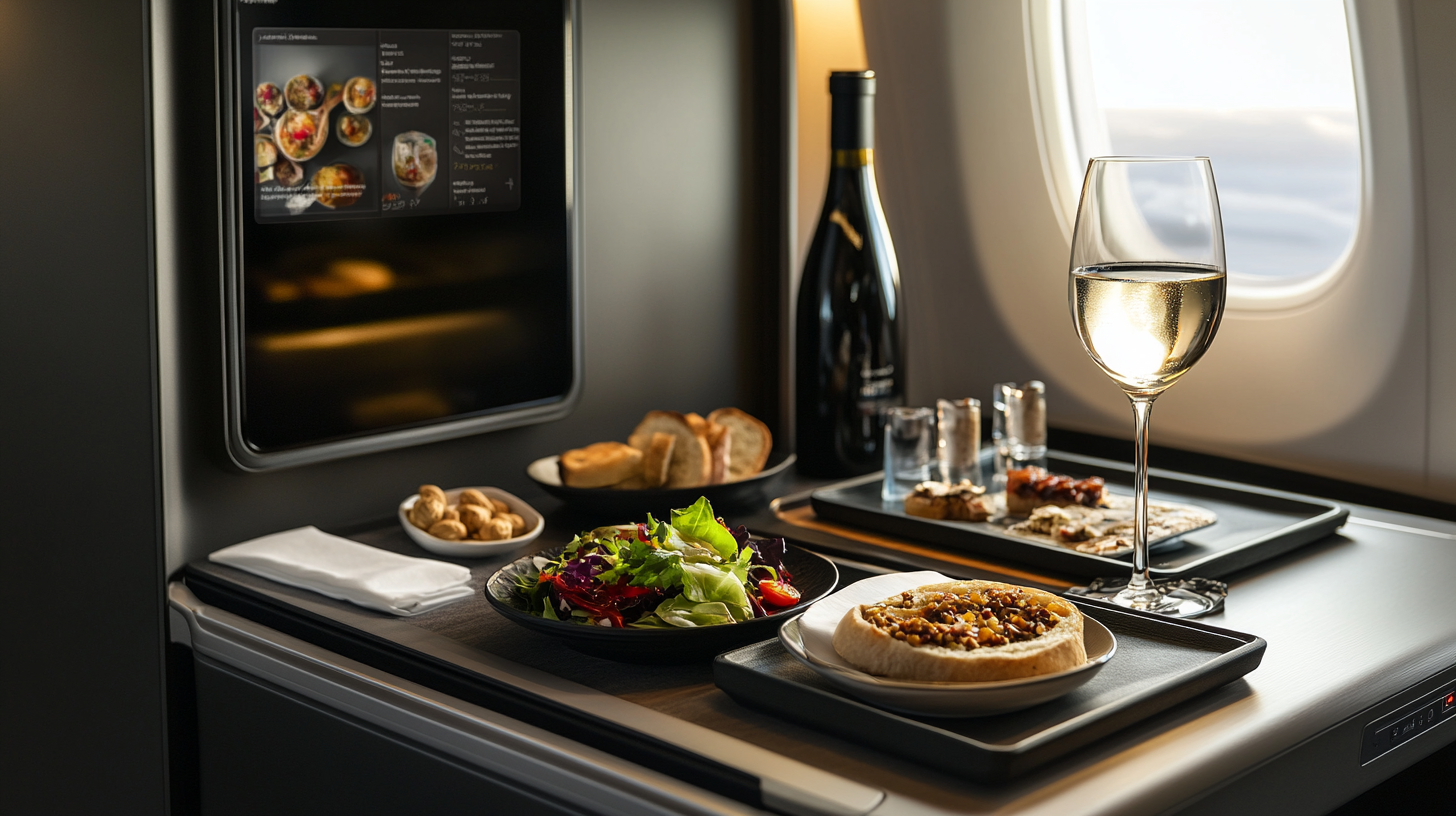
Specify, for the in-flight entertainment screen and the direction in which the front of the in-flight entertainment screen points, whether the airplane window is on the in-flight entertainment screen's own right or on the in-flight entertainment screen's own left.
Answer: on the in-flight entertainment screen's own left

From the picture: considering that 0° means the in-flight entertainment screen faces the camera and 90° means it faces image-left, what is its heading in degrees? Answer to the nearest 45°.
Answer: approximately 315°

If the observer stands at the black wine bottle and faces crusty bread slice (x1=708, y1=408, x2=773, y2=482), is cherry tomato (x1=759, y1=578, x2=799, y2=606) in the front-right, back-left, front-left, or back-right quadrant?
front-left

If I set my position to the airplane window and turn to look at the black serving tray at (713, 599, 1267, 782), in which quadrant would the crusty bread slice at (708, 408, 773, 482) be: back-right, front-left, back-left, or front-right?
front-right
